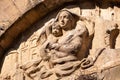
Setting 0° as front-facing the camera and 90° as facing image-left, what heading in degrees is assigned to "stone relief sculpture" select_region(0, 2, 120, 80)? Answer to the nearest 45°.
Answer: approximately 45°
